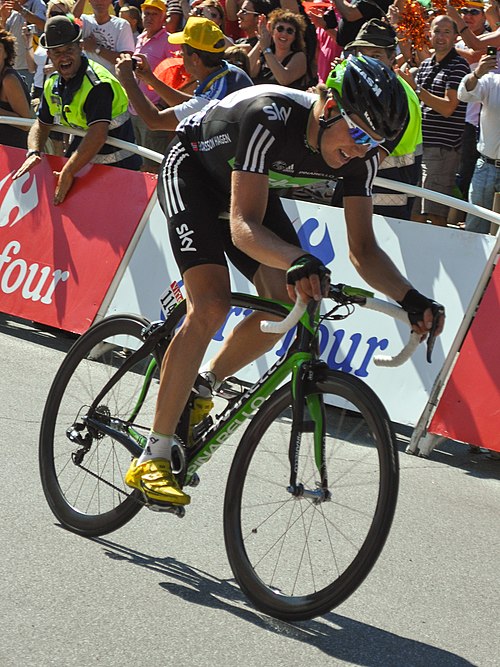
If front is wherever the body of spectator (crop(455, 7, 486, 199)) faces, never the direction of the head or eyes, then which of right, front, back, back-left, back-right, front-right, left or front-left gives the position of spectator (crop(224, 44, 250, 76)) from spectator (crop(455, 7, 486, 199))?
front-right

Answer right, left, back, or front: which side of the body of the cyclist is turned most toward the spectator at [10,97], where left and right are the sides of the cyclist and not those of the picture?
back

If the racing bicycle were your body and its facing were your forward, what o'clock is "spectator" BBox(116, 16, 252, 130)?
The spectator is roughly at 7 o'clock from the racing bicycle.

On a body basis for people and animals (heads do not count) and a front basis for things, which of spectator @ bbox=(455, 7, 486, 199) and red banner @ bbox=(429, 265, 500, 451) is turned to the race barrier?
the spectator

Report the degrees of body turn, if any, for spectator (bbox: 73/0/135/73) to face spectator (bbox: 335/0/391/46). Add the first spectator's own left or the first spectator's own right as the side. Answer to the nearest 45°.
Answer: approximately 45° to the first spectator's own left

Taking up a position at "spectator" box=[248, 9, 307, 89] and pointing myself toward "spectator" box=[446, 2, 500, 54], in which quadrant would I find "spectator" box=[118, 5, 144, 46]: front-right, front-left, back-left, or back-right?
back-left

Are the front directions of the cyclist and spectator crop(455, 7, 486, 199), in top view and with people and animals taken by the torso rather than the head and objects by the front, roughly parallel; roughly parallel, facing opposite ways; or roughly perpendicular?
roughly perpendicular

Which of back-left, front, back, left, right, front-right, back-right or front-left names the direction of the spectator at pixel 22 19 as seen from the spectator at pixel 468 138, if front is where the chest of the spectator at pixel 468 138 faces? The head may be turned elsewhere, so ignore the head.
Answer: right

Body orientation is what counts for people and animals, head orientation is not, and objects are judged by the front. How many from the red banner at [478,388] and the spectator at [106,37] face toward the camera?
2

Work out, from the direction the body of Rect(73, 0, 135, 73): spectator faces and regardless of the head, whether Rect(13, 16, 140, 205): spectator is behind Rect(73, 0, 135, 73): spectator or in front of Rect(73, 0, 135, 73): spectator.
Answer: in front
